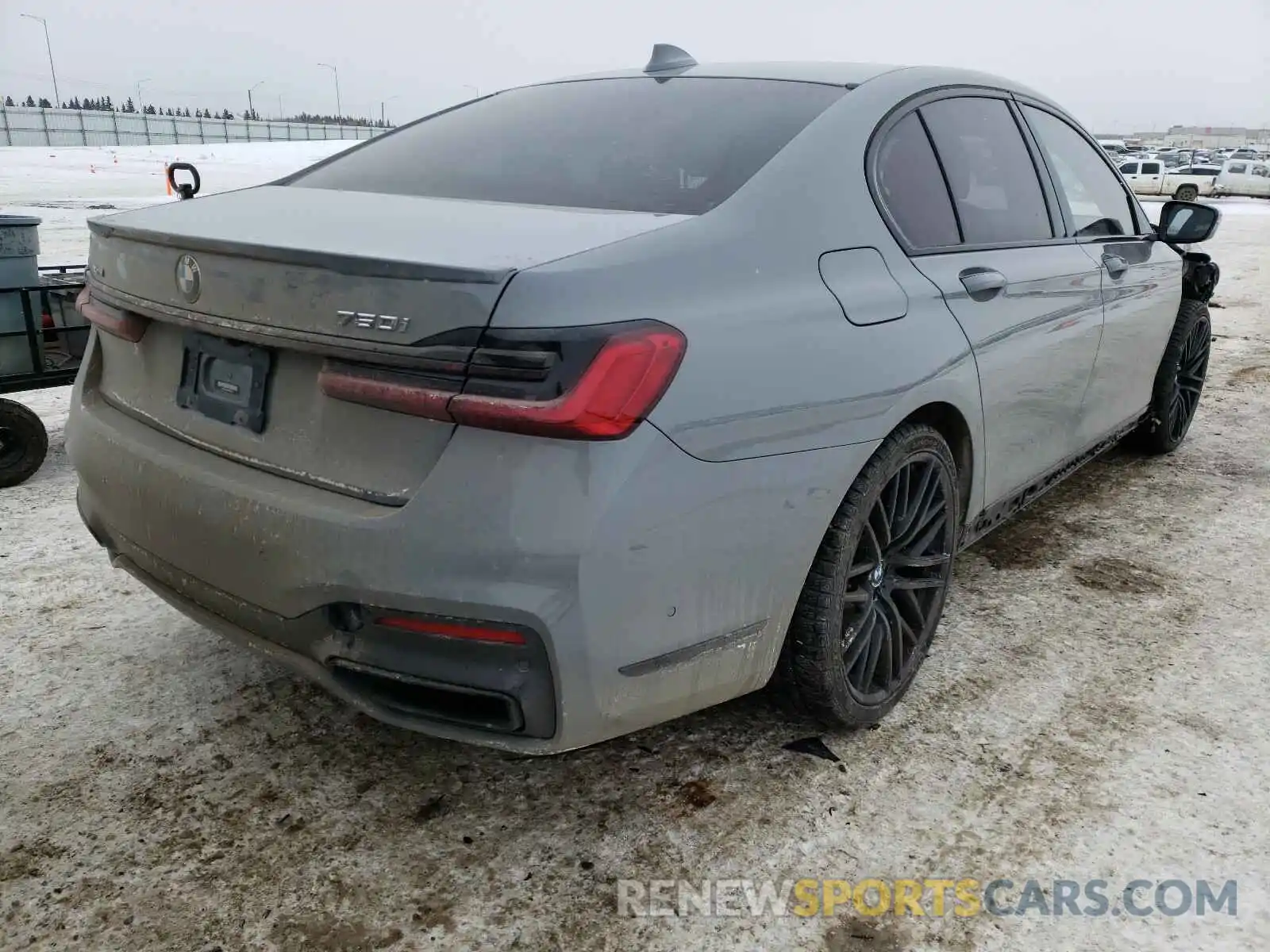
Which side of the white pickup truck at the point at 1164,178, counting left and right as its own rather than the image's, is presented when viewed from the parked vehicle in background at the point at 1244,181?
back

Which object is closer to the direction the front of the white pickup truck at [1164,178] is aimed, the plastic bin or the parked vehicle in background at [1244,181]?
the plastic bin

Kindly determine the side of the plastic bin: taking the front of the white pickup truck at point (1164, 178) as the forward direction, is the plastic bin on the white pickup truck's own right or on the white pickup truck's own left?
on the white pickup truck's own left

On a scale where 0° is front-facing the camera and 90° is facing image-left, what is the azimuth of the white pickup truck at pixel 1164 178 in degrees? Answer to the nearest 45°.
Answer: approximately 90°
